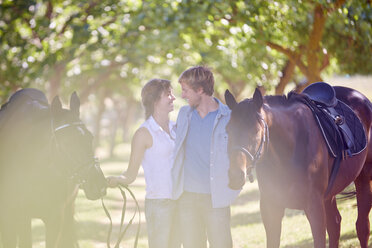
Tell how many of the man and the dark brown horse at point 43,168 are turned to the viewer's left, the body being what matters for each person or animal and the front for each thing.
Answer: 0

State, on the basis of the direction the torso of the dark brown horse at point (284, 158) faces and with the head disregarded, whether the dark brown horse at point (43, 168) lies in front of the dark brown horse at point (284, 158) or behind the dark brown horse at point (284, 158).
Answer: in front

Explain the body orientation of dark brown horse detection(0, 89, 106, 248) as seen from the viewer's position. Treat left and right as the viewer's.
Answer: facing the viewer and to the right of the viewer

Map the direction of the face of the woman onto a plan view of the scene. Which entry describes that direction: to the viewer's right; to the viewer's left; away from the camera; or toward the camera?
to the viewer's right

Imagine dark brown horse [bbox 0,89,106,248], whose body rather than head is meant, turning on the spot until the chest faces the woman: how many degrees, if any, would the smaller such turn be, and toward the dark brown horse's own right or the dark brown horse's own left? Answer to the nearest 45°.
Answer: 0° — it already faces them

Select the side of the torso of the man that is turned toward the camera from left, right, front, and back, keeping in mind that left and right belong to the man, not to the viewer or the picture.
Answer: front

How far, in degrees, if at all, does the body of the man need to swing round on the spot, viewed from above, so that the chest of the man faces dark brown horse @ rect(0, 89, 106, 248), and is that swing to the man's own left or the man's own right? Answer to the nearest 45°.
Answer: approximately 90° to the man's own right

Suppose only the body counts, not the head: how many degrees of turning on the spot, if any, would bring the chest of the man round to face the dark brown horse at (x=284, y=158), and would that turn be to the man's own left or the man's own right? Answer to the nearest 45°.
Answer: approximately 135° to the man's own left

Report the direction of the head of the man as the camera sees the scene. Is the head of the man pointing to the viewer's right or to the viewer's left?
to the viewer's left

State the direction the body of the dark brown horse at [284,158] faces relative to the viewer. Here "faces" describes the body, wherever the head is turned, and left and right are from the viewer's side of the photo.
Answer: facing the viewer and to the left of the viewer

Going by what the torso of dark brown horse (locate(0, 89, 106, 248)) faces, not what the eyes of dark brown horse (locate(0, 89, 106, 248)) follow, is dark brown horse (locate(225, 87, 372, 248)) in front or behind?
in front
